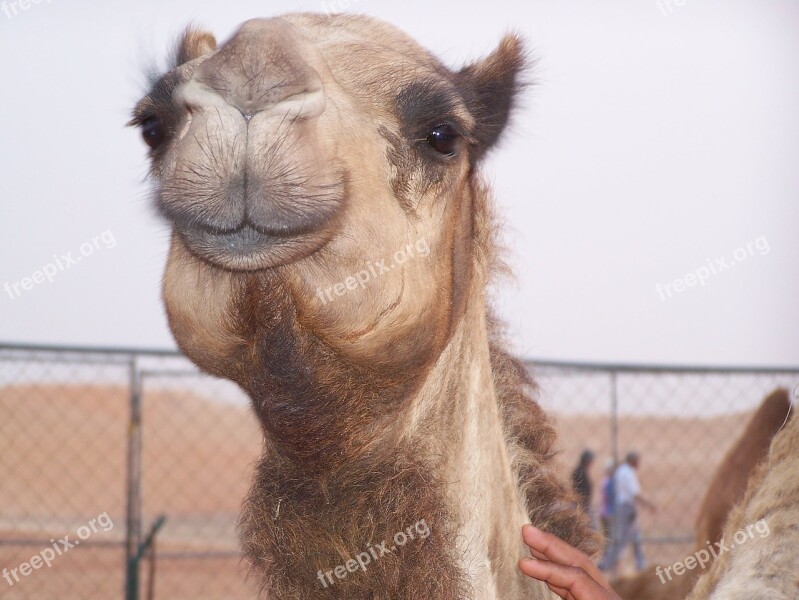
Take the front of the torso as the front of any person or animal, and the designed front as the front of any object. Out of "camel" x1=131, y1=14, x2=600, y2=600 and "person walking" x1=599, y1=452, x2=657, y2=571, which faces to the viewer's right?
the person walking

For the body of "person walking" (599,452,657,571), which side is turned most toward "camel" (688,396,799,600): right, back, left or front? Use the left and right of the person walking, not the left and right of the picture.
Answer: right

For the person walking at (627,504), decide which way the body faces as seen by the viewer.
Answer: to the viewer's right

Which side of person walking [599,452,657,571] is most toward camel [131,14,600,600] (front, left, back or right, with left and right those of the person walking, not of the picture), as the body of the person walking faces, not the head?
right

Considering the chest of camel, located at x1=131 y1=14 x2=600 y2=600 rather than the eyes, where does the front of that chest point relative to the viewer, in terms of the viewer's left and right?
facing the viewer and to the left of the viewer

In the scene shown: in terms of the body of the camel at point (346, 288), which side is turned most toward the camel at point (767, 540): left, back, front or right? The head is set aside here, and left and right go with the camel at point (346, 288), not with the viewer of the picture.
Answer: left

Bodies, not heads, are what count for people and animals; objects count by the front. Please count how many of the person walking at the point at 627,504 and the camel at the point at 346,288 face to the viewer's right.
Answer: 1
